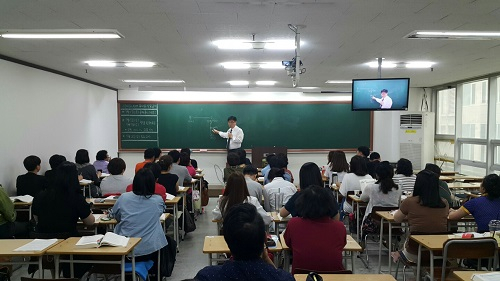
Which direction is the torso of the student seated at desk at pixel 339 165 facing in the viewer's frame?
away from the camera

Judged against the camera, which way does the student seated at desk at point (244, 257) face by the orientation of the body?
away from the camera

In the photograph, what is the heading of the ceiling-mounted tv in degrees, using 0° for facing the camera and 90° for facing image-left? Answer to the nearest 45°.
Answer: approximately 0°

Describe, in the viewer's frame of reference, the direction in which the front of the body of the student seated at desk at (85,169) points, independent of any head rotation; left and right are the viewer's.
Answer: facing away from the viewer and to the right of the viewer

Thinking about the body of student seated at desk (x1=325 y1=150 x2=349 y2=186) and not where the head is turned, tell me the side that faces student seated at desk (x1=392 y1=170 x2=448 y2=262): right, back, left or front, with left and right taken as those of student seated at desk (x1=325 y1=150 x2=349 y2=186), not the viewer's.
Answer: back

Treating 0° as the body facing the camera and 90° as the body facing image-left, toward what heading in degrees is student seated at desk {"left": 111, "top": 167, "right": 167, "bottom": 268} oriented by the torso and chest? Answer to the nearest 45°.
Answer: approximately 180°

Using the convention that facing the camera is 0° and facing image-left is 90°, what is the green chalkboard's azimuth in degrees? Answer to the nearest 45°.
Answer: approximately 0°

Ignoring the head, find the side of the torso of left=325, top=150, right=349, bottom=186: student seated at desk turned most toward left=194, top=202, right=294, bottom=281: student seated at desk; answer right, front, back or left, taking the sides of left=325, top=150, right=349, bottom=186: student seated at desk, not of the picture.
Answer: back

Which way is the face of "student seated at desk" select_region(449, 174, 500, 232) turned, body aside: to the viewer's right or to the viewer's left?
to the viewer's left

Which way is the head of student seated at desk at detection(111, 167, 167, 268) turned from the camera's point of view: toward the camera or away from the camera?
away from the camera

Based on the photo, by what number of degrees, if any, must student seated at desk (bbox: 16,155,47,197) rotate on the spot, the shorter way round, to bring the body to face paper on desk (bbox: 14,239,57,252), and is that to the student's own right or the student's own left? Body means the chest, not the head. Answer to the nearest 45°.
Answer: approximately 135° to the student's own right

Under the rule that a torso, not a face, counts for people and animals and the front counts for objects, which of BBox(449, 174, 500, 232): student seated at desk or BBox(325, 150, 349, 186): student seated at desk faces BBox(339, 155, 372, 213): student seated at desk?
BBox(449, 174, 500, 232): student seated at desk

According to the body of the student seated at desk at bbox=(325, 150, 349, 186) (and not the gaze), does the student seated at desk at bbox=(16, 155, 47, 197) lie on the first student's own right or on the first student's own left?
on the first student's own left

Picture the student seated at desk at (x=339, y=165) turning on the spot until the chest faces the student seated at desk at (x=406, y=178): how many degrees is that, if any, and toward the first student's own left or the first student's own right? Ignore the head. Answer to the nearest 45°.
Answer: approximately 135° to the first student's own right

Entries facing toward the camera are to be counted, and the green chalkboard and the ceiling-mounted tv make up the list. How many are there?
2
